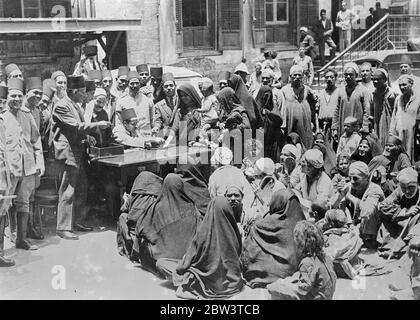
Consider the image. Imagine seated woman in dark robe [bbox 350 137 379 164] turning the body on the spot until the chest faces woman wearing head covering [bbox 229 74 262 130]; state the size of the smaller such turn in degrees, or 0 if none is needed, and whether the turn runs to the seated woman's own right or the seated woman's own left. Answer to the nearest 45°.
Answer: approximately 90° to the seated woman's own right

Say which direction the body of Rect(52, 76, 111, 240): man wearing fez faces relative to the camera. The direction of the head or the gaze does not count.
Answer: to the viewer's right

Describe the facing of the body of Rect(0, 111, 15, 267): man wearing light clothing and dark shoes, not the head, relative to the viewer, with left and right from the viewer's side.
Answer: facing to the right of the viewer

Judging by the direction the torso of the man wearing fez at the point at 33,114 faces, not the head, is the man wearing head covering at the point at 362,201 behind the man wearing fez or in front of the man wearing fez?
in front

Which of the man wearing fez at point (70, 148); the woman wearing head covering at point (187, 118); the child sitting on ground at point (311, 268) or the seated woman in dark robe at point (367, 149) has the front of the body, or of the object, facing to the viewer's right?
the man wearing fez

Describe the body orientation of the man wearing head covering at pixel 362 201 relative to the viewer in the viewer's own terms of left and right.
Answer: facing the viewer and to the left of the viewer

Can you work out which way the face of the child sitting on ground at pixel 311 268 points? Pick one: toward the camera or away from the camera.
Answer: away from the camera

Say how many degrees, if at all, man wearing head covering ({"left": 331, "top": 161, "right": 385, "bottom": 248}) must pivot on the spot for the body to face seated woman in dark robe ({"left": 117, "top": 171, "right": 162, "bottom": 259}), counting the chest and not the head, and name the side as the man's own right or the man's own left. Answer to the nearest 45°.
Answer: approximately 45° to the man's own right

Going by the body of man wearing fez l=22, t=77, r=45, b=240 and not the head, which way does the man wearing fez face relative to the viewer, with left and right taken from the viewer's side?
facing the viewer and to the right of the viewer

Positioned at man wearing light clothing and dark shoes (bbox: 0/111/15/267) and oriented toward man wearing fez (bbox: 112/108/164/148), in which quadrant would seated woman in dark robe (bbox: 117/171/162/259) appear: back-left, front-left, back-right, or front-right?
front-right

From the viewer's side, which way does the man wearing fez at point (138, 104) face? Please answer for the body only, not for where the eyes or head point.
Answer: toward the camera

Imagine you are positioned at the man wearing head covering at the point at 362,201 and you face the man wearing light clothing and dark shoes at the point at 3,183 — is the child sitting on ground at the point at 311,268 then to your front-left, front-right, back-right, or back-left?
front-left

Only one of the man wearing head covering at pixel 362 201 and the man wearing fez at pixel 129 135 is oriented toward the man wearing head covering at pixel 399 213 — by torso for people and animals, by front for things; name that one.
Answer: the man wearing fez

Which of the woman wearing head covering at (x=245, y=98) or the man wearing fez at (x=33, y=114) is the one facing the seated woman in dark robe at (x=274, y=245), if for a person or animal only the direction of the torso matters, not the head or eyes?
the man wearing fez

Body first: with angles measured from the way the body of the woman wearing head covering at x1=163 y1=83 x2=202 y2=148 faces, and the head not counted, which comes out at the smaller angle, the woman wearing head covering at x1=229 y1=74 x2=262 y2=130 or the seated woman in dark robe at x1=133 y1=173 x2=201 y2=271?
the seated woman in dark robe

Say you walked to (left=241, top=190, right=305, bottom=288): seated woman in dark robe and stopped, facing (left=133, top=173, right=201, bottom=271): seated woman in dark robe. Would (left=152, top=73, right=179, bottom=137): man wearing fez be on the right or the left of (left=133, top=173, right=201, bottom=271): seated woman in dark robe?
right

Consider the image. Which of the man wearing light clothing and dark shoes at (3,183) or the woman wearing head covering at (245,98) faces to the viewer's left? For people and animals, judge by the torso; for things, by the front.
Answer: the woman wearing head covering

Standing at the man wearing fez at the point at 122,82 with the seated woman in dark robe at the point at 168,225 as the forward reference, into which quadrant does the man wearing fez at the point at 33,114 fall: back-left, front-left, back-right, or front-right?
front-right
